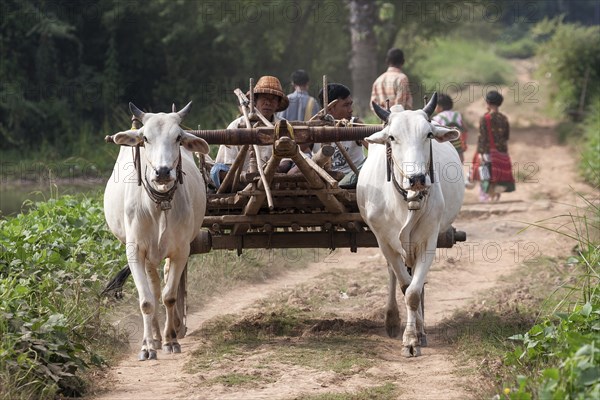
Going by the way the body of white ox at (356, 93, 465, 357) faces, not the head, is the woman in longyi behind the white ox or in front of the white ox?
behind

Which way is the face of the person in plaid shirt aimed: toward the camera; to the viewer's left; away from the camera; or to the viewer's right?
away from the camera

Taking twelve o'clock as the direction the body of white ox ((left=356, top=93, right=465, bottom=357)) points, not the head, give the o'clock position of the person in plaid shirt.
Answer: The person in plaid shirt is roughly at 6 o'clock from the white ox.

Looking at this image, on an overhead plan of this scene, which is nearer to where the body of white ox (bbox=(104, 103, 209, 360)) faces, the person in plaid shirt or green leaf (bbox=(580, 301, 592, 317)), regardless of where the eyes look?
the green leaf

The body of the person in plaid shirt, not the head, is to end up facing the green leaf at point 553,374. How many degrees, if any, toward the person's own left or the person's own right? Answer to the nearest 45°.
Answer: approximately 180°

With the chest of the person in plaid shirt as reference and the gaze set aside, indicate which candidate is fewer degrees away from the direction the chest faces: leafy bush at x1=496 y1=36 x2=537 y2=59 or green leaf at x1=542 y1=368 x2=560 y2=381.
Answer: the leafy bush

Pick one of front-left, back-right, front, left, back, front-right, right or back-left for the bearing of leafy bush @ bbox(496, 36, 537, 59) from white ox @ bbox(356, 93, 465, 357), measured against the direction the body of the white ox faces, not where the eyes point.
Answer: back

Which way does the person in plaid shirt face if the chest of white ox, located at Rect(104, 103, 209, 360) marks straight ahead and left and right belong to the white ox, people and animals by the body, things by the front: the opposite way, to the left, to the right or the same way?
the opposite way

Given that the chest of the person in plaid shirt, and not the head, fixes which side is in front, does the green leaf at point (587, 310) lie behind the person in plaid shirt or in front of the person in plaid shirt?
behind

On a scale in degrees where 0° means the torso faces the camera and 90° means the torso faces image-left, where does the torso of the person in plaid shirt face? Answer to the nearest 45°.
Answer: approximately 180°
